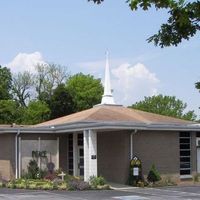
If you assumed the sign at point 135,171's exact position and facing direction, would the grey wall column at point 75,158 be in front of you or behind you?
behind

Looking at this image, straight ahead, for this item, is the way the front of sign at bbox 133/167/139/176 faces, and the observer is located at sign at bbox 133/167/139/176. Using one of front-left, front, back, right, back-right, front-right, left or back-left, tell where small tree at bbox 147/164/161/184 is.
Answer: back-left

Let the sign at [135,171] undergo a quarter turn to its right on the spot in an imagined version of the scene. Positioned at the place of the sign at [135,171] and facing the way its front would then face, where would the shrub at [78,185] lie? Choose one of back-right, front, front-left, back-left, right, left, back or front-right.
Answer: front-left

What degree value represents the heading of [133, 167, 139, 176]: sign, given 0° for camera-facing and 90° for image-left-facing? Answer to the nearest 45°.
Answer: approximately 0°

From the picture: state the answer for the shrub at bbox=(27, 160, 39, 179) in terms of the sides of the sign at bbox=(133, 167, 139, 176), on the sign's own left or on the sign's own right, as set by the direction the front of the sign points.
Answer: on the sign's own right
